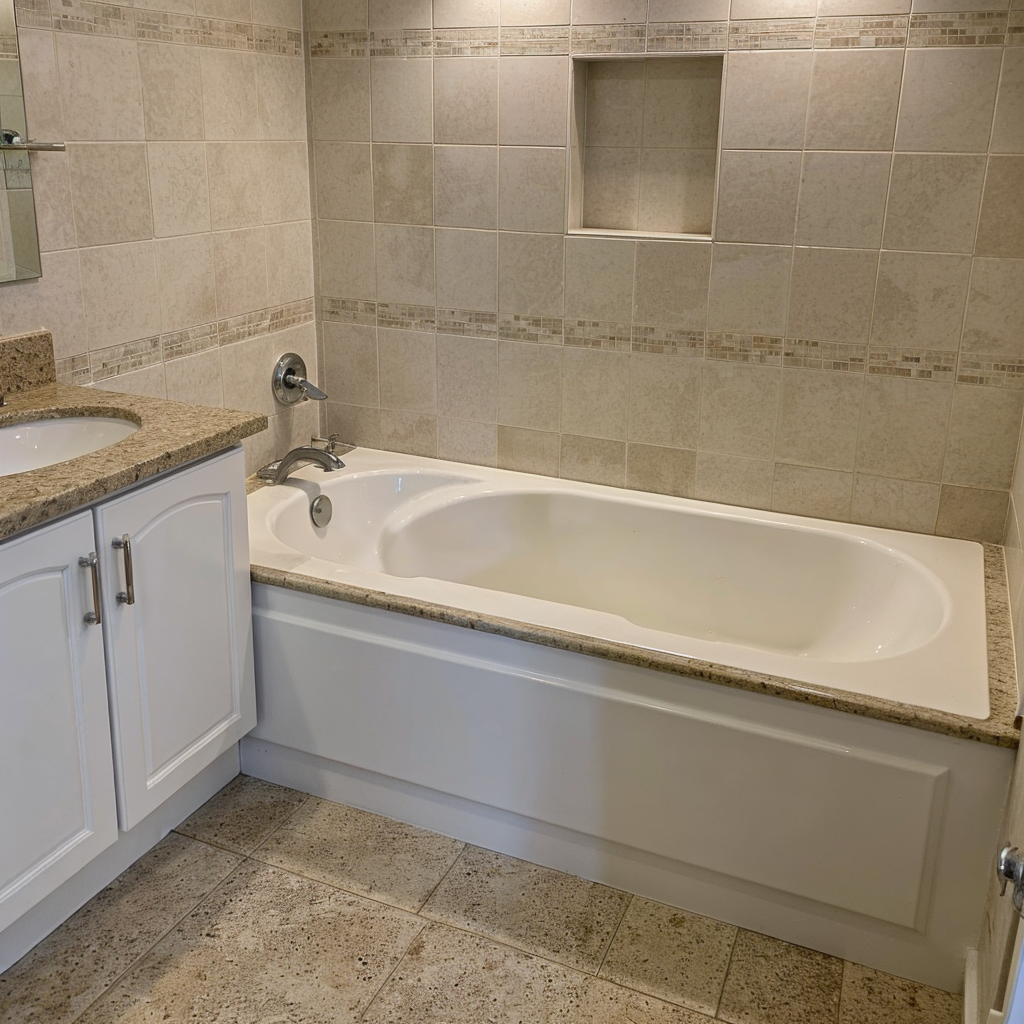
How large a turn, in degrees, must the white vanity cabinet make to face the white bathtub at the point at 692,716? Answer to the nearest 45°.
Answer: approximately 45° to its left

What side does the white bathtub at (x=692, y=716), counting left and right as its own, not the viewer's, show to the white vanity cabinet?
right

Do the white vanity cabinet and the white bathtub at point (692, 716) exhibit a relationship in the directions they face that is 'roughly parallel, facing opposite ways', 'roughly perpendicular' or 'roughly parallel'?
roughly perpendicular

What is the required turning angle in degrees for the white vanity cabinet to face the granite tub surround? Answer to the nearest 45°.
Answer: approximately 45° to its left

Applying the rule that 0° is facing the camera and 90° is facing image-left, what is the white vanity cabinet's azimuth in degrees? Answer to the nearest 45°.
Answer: approximately 315°

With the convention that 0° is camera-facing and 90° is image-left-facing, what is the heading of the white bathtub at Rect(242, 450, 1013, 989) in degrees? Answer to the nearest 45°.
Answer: approximately 0°
